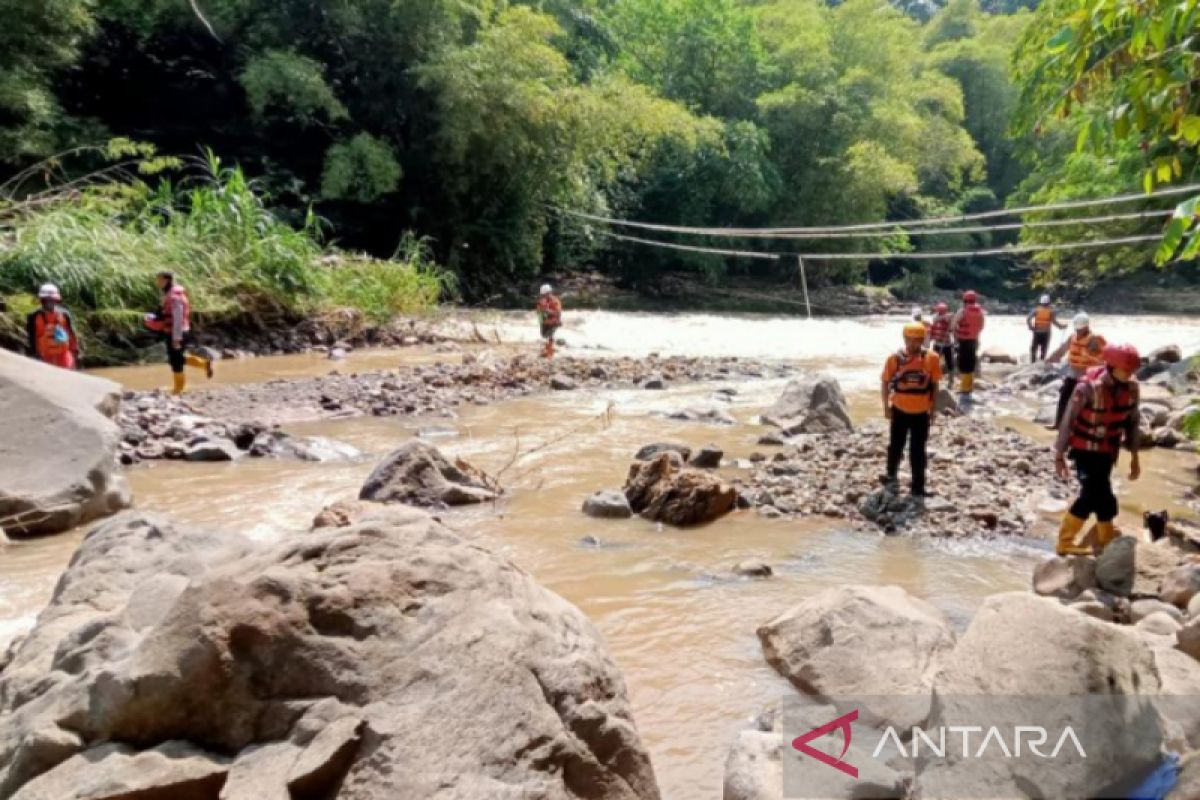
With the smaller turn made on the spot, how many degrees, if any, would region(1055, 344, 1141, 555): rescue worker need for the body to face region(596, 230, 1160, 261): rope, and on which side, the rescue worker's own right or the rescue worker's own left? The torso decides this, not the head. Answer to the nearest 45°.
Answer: approximately 135° to the rescue worker's own left

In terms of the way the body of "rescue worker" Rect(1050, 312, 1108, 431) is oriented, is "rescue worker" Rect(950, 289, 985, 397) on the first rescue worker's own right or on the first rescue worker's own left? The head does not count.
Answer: on the first rescue worker's own right

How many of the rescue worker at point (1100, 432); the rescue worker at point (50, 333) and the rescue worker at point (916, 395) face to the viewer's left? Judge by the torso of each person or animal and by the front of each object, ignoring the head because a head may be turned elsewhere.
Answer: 0

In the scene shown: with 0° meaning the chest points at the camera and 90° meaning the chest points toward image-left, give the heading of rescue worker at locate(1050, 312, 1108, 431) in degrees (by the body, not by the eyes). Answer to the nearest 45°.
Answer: approximately 45°

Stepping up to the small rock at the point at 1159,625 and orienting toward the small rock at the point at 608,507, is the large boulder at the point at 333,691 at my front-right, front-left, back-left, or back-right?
front-left

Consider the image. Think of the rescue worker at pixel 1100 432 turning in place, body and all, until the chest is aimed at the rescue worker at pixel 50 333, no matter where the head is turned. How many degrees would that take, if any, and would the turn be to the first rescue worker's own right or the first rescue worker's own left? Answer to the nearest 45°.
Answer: approximately 135° to the first rescue worker's own right

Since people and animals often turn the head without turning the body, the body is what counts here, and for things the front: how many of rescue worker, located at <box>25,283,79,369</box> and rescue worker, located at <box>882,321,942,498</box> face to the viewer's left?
0

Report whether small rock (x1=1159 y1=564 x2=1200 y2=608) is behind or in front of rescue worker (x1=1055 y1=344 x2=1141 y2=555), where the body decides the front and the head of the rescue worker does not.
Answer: in front

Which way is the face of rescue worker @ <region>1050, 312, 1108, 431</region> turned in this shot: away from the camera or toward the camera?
toward the camera

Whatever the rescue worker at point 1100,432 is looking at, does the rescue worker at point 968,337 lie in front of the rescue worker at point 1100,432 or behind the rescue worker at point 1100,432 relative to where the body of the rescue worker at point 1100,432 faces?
behind

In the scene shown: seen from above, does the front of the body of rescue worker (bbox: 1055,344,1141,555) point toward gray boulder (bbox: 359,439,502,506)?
no

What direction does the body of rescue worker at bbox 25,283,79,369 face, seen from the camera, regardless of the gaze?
toward the camera
